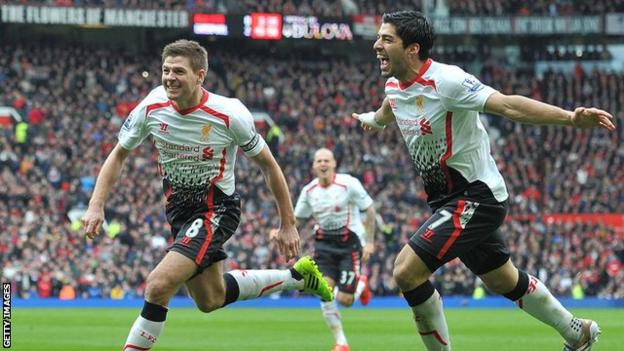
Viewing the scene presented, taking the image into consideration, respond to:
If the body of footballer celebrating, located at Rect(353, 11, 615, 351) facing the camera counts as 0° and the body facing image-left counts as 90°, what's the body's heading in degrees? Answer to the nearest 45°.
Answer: approximately 45°
